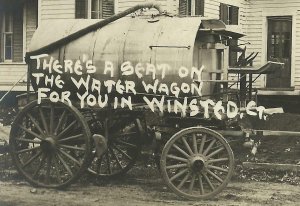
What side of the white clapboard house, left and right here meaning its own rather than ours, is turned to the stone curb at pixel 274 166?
front

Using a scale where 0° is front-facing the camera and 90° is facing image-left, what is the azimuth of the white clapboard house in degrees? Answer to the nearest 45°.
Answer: approximately 0°
